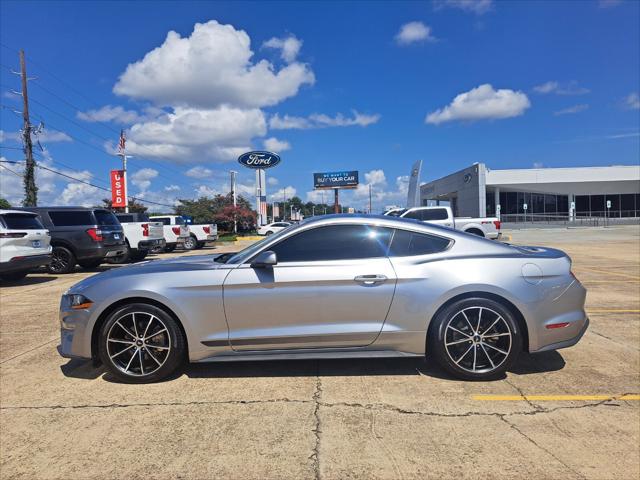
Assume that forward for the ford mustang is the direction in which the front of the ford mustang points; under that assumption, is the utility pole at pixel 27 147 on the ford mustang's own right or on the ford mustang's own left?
on the ford mustang's own right

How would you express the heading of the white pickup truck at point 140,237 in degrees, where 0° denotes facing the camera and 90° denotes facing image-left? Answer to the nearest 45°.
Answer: approximately 135°

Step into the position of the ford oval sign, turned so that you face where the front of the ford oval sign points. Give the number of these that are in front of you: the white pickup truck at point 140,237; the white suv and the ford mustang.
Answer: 3

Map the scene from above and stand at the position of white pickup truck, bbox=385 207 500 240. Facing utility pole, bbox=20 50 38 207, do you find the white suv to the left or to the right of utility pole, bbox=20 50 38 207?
left

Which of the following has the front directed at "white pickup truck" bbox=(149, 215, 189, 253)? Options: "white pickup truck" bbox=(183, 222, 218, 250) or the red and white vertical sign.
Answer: the red and white vertical sign

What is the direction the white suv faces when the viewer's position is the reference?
facing away from the viewer and to the left of the viewer

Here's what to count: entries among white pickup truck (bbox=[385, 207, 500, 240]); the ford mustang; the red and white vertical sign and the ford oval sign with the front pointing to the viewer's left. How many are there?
2

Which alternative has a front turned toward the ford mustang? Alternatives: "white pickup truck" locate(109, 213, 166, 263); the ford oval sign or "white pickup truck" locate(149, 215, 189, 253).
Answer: the ford oval sign

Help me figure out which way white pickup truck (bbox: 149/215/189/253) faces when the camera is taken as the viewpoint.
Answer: facing away from the viewer and to the left of the viewer

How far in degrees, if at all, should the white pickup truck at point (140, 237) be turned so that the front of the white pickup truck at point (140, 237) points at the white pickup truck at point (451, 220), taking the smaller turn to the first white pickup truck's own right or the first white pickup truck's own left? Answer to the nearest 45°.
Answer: approximately 135° to the first white pickup truck's own right

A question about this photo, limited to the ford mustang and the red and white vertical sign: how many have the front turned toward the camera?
1

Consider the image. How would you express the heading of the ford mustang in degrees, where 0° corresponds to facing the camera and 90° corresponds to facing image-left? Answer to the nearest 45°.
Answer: approximately 90°

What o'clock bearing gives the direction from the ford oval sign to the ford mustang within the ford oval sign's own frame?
The ford mustang is roughly at 12 o'clock from the ford oval sign.
